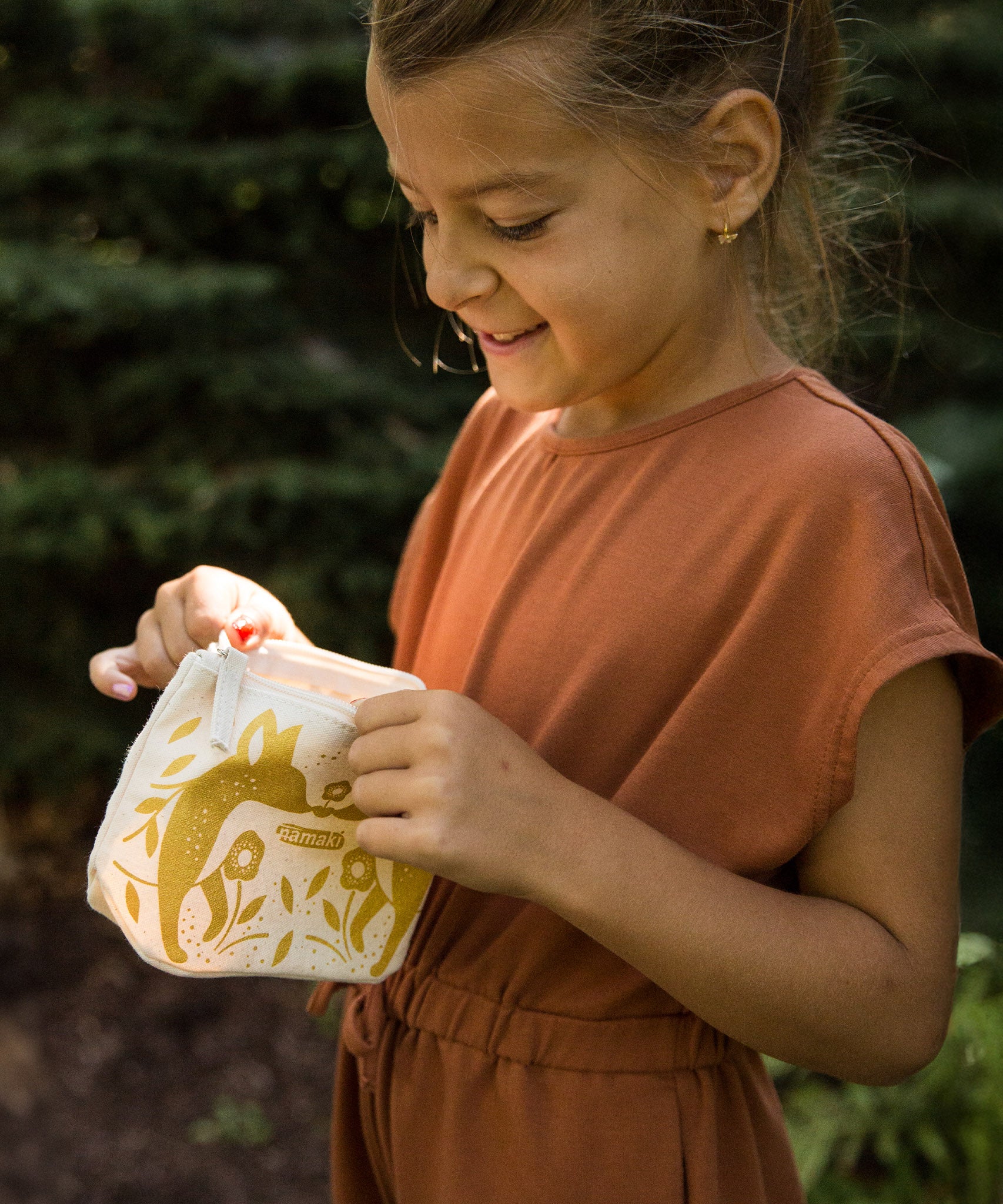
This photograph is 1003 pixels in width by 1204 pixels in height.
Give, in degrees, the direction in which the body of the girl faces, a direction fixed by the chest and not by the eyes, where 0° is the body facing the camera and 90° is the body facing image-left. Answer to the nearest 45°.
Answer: approximately 45°
